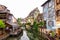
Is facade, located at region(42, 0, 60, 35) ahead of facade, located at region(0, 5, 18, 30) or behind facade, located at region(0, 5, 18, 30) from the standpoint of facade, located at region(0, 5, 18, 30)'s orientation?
ahead

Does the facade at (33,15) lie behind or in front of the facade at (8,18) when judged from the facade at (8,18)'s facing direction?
in front

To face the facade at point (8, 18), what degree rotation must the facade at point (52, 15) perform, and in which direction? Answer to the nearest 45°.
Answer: approximately 45° to its right
